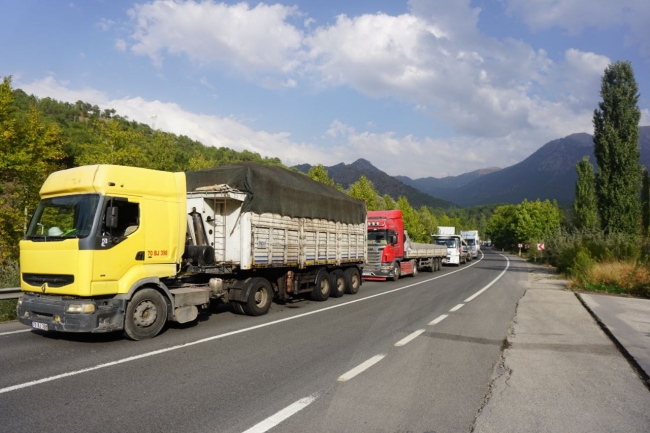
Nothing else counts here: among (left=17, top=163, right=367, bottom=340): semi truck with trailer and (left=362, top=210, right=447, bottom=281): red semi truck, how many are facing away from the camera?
0

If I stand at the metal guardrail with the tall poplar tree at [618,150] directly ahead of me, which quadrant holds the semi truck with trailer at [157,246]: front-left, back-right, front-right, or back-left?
front-right

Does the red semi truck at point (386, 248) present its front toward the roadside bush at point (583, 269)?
no

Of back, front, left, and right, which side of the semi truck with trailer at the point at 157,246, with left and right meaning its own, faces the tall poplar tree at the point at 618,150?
back

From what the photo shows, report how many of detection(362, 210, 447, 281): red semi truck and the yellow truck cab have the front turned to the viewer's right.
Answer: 0

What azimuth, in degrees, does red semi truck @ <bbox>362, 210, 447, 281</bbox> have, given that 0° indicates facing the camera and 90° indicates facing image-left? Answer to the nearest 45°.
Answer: approximately 45°

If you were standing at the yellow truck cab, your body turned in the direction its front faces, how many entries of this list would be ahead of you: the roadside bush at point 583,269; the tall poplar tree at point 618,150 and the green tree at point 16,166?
0

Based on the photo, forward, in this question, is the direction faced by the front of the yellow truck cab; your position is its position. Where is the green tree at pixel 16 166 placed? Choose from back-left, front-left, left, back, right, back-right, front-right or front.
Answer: back-right

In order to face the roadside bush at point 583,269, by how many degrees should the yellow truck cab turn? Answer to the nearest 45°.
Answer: approximately 135° to its left

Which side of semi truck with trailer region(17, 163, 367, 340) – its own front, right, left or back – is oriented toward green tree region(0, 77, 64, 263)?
right

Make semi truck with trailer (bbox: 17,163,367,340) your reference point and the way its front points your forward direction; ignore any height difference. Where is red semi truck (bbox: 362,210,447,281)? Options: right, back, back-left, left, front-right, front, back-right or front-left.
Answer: back

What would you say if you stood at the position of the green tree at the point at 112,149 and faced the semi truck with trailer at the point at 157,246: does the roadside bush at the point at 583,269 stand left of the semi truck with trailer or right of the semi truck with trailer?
left

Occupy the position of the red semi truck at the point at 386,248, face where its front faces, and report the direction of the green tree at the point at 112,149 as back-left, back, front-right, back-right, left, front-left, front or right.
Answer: front-right

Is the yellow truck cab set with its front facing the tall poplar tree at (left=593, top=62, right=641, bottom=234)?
no

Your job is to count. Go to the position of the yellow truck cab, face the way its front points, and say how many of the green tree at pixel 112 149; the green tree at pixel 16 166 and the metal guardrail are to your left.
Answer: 0

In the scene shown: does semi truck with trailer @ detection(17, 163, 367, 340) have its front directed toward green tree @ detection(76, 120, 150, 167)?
no
